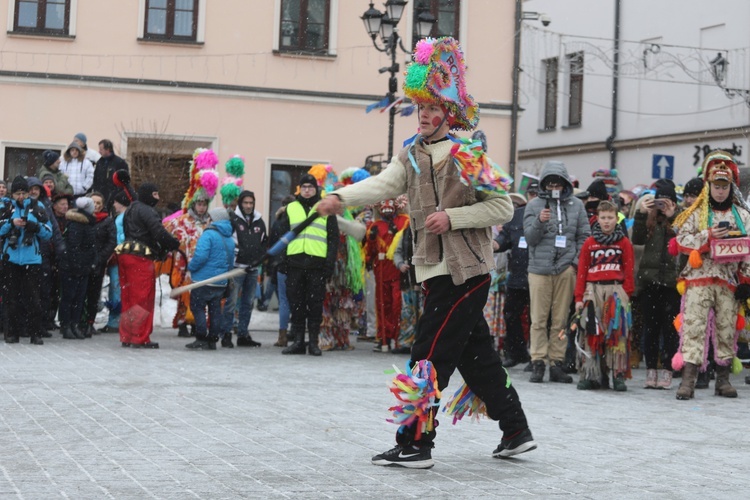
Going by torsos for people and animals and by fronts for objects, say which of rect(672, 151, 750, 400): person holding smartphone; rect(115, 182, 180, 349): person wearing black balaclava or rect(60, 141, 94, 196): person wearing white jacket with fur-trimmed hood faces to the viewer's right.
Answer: rect(115, 182, 180, 349): person wearing black balaclava

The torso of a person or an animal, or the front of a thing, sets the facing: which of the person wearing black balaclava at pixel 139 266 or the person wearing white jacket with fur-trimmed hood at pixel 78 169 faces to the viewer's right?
the person wearing black balaclava at pixel 139 266

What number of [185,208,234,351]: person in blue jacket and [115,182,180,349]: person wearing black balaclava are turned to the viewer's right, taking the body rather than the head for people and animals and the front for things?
1

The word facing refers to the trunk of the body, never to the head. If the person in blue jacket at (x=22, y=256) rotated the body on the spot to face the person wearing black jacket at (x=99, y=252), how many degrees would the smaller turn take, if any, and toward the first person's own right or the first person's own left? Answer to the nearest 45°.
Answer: approximately 135° to the first person's own left

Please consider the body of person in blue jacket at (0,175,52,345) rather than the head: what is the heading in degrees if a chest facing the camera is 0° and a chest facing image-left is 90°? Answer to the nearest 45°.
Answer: approximately 0°

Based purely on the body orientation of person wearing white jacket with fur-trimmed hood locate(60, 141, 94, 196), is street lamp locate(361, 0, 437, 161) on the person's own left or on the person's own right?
on the person's own left

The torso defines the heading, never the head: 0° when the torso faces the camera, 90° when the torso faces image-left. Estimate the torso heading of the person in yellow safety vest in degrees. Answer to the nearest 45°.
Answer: approximately 0°
